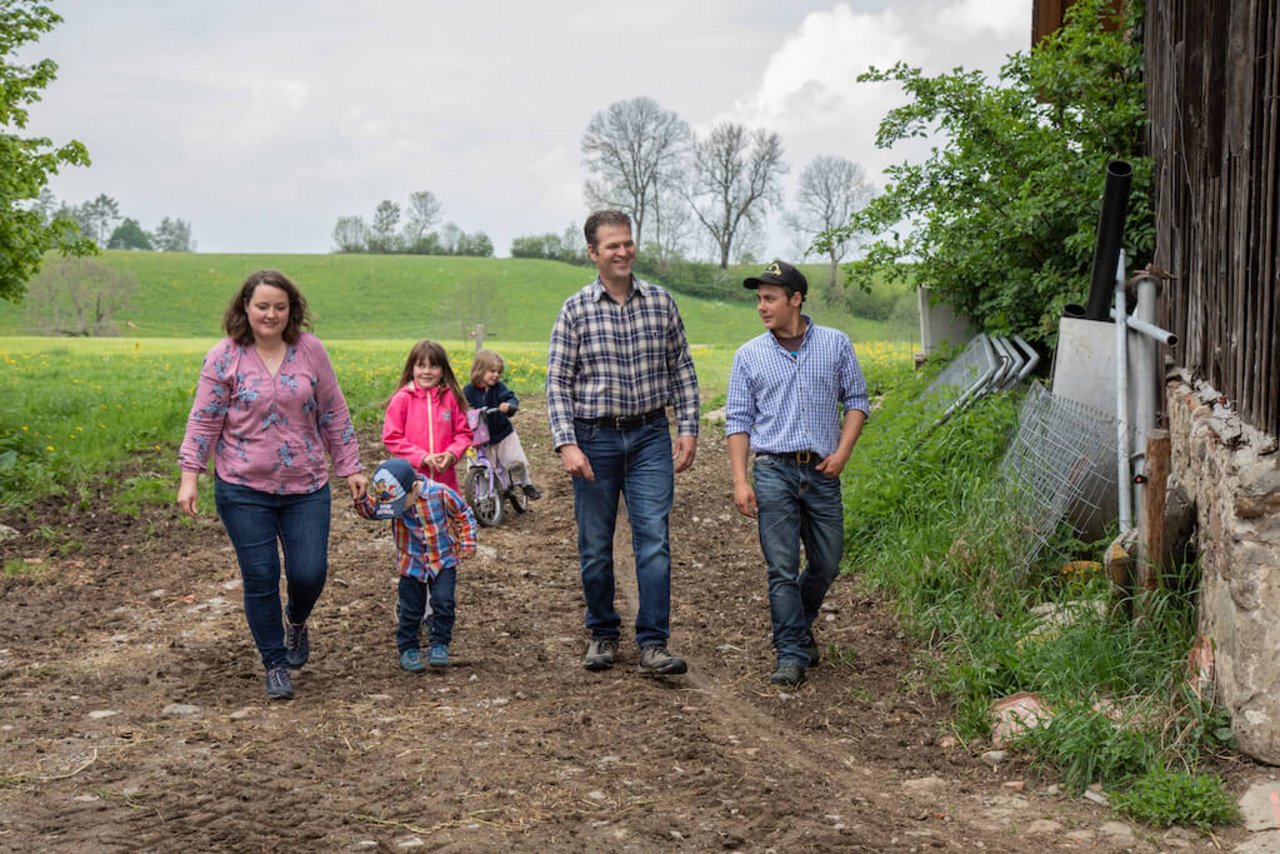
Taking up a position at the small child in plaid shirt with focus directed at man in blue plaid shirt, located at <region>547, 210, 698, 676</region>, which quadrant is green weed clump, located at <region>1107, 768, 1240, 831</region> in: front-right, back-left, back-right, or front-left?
front-right

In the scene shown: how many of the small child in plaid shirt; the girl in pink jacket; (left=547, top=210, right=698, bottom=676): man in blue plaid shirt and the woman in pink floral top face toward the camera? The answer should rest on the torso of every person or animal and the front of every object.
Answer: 4

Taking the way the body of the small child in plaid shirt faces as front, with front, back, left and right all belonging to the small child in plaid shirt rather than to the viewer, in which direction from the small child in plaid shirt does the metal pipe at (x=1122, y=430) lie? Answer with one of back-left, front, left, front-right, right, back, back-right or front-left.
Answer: left

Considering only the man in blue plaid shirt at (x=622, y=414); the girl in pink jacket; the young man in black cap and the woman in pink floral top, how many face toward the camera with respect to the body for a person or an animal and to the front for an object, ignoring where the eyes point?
4

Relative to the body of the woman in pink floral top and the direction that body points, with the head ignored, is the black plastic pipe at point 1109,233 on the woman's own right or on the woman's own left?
on the woman's own left

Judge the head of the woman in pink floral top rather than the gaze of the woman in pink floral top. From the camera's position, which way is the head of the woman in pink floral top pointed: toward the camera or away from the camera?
toward the camera

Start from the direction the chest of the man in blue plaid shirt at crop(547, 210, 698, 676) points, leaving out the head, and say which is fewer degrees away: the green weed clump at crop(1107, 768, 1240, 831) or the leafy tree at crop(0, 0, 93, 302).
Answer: the green weed clump

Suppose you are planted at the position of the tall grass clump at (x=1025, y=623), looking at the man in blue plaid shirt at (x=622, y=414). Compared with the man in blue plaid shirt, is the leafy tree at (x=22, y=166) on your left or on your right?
right

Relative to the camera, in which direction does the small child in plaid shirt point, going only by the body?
toward the camera

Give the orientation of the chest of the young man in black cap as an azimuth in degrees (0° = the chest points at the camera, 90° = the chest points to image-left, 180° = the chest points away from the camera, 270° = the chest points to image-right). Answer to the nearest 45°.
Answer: approximately 0°

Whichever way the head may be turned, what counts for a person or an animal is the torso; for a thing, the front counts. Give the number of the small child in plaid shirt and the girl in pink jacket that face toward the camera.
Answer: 2

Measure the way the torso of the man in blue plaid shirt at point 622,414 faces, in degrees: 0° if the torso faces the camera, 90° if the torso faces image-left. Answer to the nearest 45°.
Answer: approximately 0°

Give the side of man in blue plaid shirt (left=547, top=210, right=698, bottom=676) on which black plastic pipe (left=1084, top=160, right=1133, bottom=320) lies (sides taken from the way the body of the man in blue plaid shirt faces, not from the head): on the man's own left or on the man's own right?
on the man's own left

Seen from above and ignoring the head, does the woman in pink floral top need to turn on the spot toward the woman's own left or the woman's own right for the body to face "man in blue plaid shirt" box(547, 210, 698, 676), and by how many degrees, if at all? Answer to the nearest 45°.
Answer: approximately 90° to the woman's own left

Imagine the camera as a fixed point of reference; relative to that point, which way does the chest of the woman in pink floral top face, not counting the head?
toward the camera
